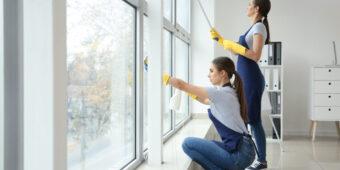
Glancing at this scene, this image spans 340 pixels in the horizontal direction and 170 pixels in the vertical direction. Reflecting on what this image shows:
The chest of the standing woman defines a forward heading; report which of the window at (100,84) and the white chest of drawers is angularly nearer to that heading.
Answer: the window

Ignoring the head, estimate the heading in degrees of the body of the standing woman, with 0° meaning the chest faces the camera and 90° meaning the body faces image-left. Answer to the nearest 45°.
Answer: approximately 90°

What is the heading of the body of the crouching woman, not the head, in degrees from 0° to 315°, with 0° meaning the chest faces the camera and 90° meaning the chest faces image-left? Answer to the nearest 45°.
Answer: approximately 90°

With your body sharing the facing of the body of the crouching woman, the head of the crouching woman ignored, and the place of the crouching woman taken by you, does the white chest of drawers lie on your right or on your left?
on your right

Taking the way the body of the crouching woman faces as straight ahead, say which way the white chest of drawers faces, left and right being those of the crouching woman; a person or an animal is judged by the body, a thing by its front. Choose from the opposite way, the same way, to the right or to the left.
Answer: to the left

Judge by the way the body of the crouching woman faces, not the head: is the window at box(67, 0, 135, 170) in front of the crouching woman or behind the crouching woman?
in front

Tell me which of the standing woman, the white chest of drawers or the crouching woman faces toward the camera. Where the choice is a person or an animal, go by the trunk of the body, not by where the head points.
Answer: the white chest of drawers

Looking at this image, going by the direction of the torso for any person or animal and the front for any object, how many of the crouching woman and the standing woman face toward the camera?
0

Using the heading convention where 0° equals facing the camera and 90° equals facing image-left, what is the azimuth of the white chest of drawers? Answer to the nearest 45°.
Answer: approximately 0°

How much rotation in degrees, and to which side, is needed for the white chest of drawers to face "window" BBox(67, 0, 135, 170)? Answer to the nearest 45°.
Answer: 0° — it already faces it

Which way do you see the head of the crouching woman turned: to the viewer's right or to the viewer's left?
to the viewer's left

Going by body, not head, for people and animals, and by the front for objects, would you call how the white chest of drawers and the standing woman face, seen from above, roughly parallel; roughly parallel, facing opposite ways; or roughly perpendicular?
roughly perpendicular

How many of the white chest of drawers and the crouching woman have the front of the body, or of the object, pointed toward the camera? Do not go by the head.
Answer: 1
